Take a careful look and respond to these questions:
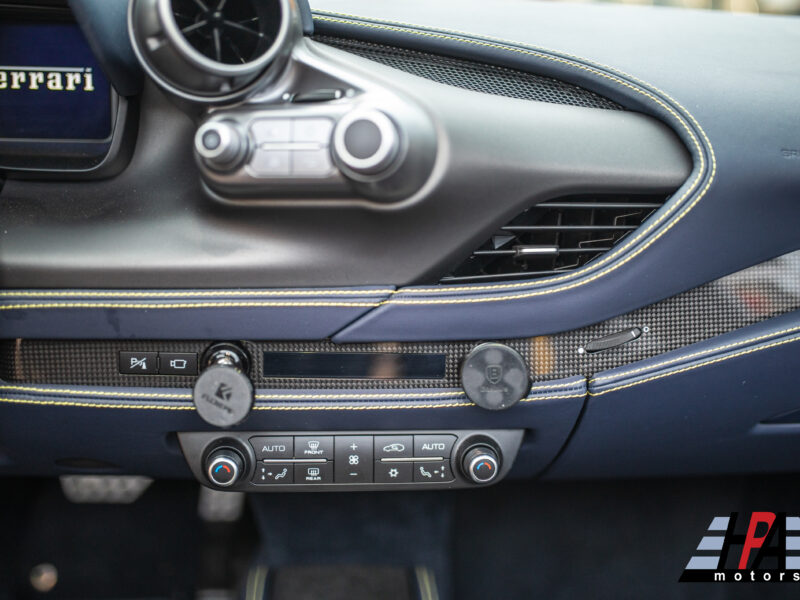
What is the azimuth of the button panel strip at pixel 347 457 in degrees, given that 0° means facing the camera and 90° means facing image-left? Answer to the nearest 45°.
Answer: approximately 0°
